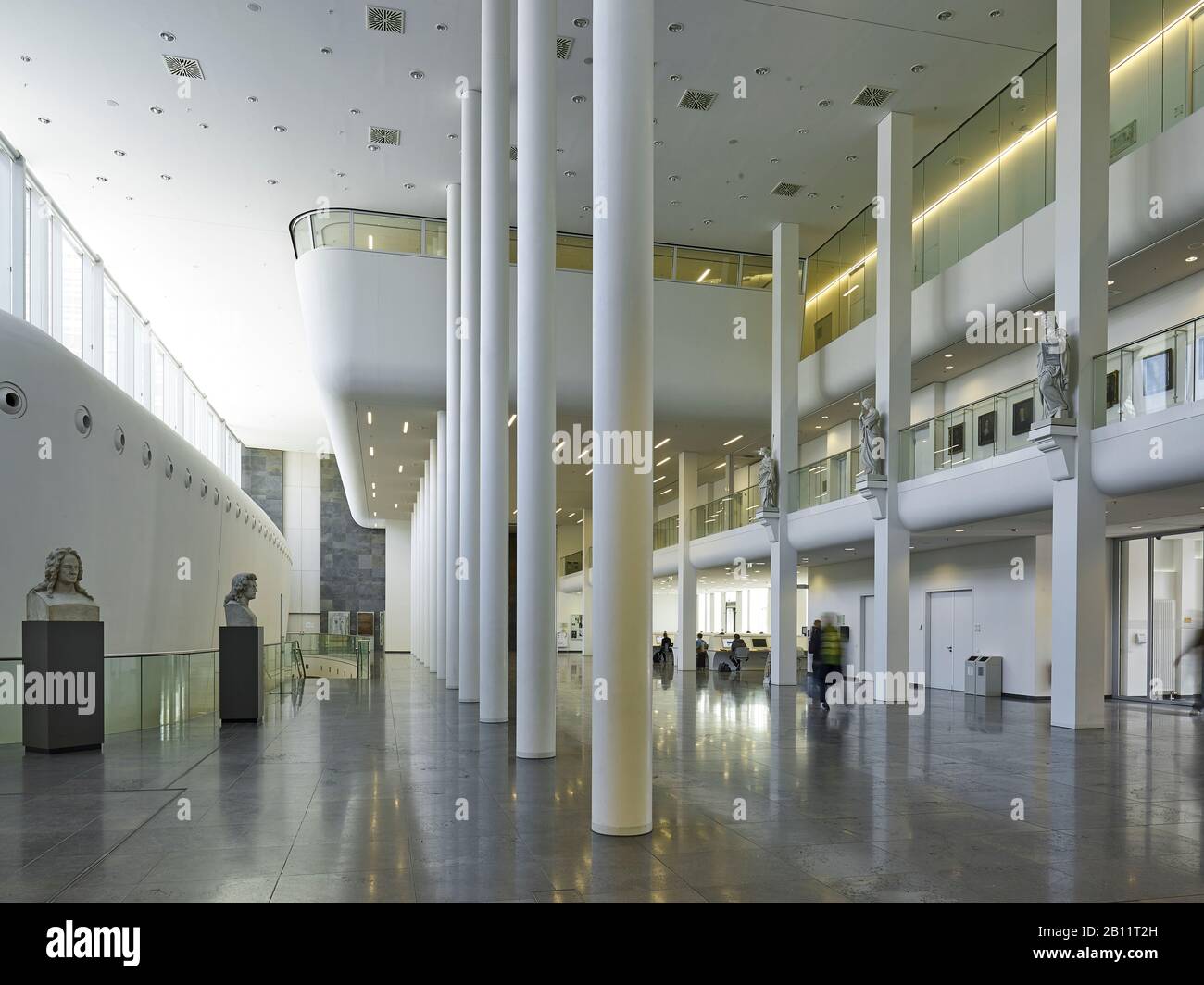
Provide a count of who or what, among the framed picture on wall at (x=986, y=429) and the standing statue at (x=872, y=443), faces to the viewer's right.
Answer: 0

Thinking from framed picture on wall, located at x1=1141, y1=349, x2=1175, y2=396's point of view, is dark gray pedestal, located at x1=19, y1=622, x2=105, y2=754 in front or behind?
in front

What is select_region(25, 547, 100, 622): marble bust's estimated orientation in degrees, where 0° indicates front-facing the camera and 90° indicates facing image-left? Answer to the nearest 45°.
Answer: approximately 315°

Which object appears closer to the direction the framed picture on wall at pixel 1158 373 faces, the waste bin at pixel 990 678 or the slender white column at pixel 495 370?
the slender white column

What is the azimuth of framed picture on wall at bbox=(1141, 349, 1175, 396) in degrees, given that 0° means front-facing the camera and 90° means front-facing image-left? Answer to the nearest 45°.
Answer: approximately 45°

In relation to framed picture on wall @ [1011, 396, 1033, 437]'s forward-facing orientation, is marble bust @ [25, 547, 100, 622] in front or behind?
in front

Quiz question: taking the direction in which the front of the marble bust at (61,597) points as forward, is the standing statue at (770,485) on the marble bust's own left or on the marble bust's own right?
on the marble bust's own left

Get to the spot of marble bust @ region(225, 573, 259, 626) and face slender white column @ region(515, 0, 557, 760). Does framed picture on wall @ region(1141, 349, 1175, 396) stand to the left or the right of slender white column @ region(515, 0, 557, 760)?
left

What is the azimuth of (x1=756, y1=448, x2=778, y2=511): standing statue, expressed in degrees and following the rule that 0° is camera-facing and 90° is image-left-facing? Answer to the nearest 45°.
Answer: approximately 45°
